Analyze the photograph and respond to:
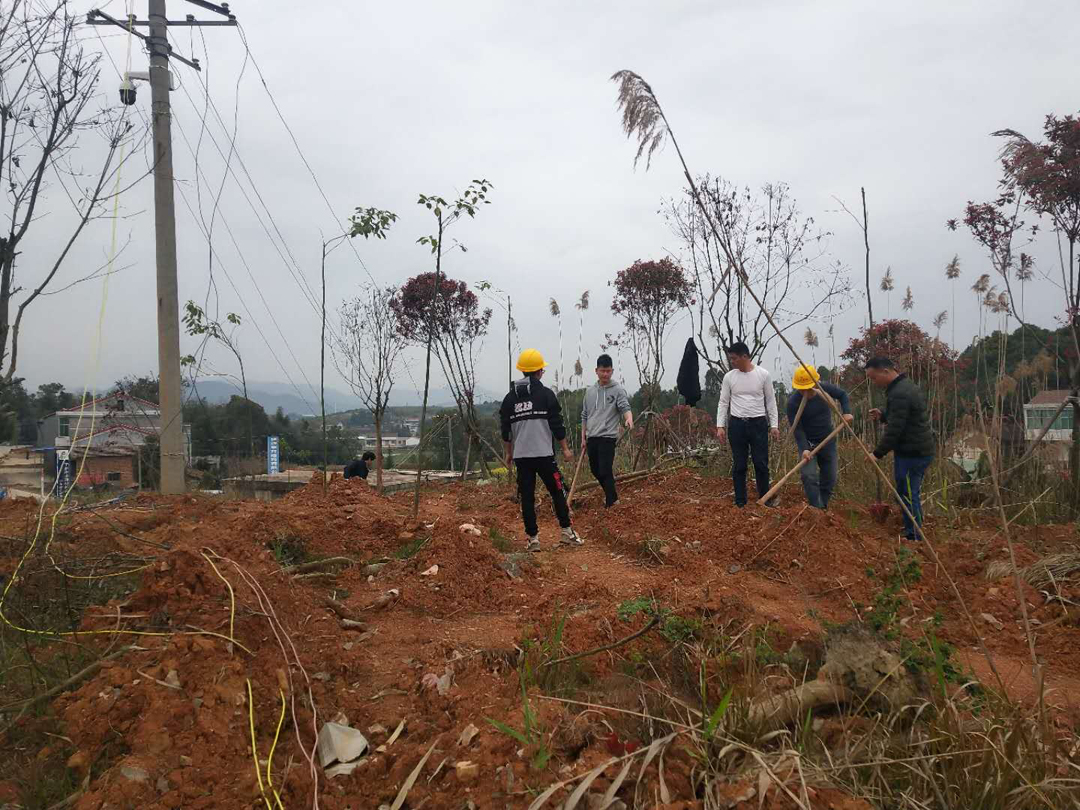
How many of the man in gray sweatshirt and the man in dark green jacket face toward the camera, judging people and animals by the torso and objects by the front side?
1

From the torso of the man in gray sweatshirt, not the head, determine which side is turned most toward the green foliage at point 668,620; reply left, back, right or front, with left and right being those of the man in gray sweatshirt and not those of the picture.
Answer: front

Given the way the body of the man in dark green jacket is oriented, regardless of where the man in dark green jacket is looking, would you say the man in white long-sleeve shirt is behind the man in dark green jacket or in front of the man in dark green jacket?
in front

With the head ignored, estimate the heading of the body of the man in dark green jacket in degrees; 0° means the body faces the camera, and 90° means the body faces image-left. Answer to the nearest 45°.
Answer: approximately 90°

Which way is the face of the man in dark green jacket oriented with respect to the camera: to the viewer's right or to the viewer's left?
to the viewer's left

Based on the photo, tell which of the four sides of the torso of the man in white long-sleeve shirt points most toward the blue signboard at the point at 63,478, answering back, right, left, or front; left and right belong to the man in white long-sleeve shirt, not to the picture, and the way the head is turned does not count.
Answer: right

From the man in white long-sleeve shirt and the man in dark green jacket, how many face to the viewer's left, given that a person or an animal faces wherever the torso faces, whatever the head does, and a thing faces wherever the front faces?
1

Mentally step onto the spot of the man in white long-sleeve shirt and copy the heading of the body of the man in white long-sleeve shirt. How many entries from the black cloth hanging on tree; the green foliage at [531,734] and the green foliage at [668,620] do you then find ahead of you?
2

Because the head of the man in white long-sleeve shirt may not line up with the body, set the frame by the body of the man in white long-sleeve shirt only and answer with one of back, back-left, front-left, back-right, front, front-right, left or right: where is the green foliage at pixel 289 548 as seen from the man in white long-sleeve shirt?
front-right

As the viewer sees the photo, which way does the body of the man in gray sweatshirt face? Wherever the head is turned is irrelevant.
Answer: toward the camera

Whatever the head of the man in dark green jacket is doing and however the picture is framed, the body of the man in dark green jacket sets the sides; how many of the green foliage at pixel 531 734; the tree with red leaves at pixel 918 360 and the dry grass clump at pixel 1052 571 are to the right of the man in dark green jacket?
1

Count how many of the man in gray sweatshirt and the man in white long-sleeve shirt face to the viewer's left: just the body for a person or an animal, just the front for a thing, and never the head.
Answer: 0

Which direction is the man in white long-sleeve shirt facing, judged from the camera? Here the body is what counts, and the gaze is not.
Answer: toward the camera

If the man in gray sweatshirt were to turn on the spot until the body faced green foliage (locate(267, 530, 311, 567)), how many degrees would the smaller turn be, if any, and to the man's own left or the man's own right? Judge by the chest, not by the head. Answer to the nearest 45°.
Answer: approximately 45° to the man's own right
